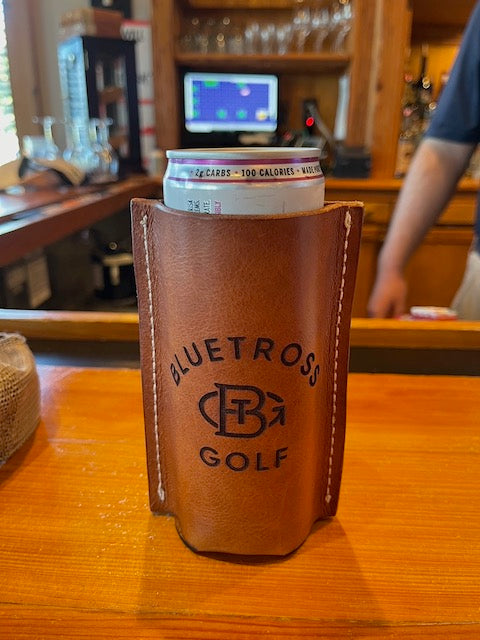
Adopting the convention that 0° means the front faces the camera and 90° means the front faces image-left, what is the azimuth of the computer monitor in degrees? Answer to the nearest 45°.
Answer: approximately 0°

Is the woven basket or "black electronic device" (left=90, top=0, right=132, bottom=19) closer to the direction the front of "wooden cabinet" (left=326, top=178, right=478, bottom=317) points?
the woven basket

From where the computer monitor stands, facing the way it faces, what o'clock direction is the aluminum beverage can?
The aluminum beverage can is roughly at 12 o'clock from the computer monitor.

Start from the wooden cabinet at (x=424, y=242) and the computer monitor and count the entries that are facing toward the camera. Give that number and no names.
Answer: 2

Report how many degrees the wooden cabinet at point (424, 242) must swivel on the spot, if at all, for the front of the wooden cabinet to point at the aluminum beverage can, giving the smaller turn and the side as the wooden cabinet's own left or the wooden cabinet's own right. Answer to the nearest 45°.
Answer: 0° — it already faces it

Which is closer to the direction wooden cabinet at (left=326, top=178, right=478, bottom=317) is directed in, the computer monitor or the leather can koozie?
the leather can koozie

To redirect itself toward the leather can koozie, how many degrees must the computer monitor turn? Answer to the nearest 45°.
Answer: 0° — it already faces it

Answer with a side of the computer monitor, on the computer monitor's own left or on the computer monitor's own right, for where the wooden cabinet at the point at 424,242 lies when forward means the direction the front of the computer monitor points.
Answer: on the computer monitor's own left
